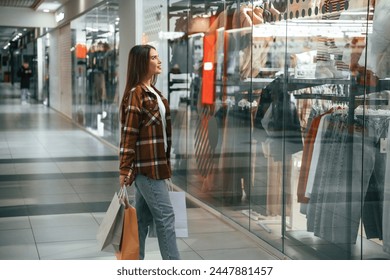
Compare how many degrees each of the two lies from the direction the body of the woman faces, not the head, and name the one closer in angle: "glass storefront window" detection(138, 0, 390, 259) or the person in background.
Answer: the glass storefront window

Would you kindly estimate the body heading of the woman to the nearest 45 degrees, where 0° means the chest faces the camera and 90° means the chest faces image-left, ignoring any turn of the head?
approximately 270°

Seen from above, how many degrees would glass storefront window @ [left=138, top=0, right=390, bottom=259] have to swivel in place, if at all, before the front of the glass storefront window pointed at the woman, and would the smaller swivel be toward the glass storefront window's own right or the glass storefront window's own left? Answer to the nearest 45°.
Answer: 0° — it already faces them

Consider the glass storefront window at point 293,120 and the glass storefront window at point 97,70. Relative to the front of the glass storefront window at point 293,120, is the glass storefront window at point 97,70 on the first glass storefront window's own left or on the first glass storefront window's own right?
on the first glass storefront window's own right

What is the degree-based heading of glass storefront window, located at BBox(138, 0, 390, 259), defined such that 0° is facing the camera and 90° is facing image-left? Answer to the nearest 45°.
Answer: approximately 45°

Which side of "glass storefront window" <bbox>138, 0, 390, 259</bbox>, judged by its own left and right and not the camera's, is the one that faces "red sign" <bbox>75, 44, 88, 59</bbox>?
right

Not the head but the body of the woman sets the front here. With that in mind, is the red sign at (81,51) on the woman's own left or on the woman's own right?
on the woman's own left

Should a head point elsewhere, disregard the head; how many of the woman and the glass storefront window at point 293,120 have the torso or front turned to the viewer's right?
1

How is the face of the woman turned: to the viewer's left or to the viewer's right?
to the viewer's right

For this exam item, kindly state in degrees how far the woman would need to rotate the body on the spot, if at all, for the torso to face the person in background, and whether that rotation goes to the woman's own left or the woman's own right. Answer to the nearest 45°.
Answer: approximately 90° to the woman's own left

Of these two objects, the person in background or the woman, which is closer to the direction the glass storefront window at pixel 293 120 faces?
the woman
